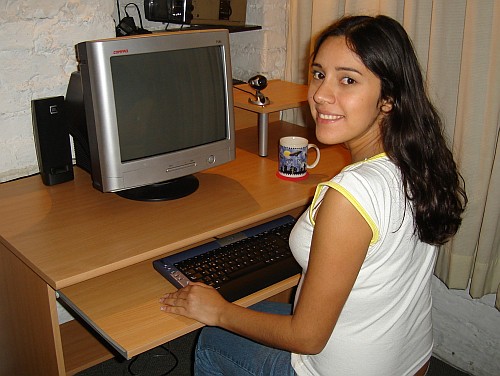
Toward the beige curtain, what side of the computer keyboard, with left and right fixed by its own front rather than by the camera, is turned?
left

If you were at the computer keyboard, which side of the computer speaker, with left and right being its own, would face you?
front

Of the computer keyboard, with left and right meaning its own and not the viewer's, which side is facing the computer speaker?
back

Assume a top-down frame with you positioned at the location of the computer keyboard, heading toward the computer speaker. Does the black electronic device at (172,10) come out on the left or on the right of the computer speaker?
right

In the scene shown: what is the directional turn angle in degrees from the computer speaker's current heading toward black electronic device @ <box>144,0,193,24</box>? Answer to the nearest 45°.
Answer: approximately 90° to its left

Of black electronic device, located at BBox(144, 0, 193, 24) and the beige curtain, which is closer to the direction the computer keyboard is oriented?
the beige curtain

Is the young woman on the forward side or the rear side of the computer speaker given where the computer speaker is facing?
on the forward side

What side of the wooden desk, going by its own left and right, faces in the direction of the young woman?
front

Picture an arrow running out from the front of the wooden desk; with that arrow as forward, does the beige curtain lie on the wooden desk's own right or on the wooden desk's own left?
on the wooden desk's own left

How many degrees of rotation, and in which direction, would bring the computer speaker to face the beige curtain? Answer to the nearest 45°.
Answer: approximately 45° to its left

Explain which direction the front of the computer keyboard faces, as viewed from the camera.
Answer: facing the viewer and to the right of the viewer

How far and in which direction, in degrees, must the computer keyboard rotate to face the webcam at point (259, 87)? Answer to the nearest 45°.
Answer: approximately 135° to its left
